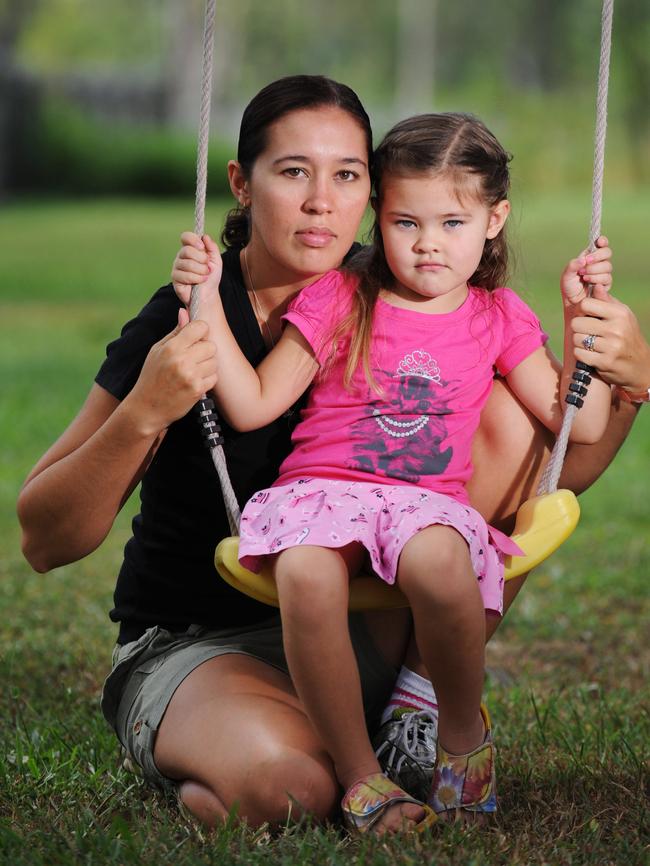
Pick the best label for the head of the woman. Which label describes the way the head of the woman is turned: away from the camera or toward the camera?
toward the camera

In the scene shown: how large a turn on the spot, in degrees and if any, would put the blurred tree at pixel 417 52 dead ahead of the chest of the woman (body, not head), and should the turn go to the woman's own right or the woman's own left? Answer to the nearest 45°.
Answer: approximately 135° to the woman's own left

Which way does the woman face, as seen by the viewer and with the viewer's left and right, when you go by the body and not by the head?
facing the viewer and to the right of the viewer

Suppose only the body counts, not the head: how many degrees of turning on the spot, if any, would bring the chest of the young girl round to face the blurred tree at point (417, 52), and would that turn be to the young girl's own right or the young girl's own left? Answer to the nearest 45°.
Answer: approximately 180°

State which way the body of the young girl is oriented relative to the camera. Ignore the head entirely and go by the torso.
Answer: toward the camera

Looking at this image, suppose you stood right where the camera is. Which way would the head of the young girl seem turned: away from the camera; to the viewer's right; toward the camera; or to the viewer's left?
toward the camera
